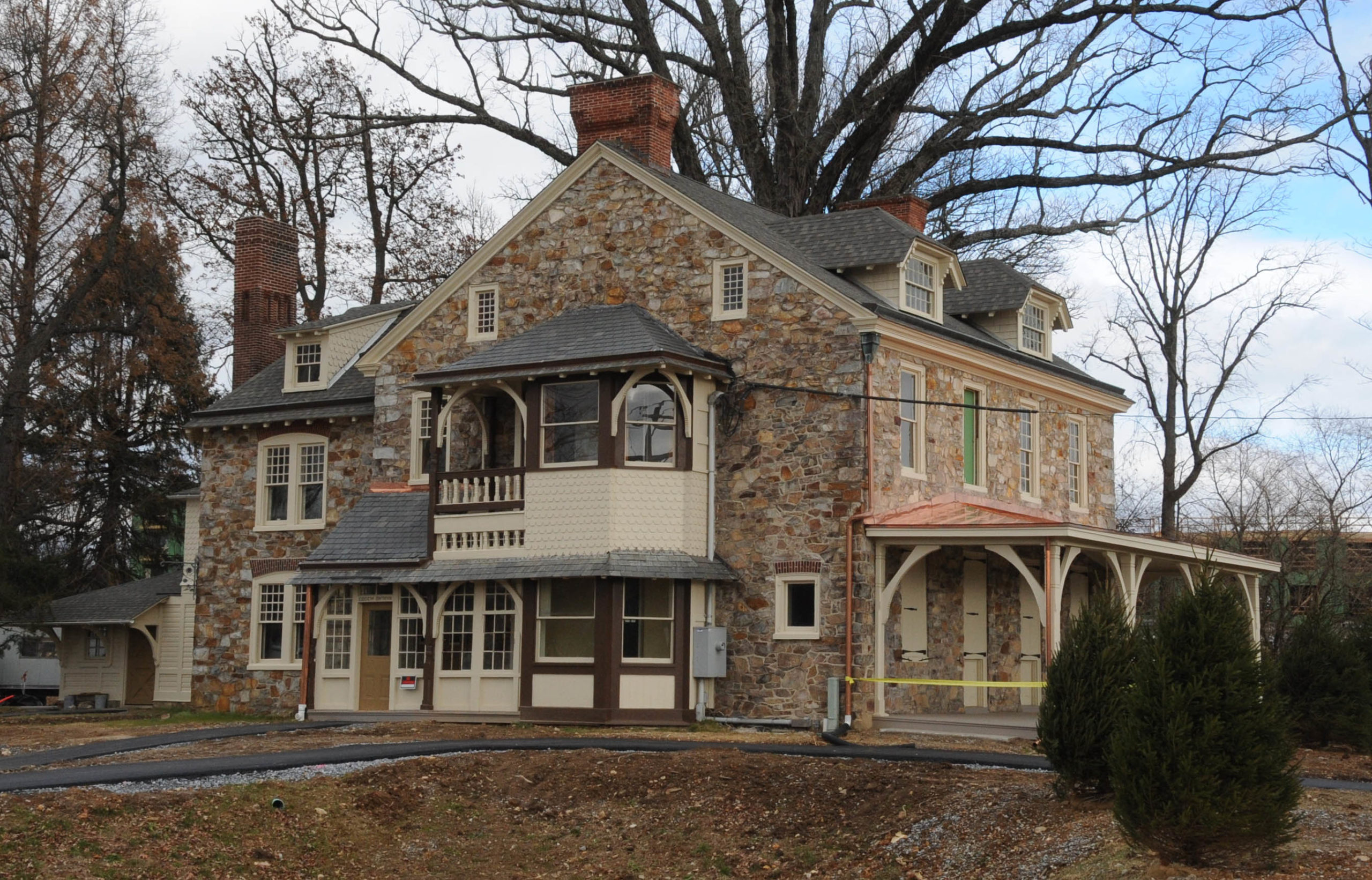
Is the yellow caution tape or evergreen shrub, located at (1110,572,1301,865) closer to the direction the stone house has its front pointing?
the evergreen shrub

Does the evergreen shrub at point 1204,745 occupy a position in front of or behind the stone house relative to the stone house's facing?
in front

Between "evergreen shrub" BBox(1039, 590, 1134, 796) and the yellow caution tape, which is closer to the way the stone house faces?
the evergreen shrub

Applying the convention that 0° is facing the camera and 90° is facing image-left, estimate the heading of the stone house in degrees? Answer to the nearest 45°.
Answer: approximately 0°

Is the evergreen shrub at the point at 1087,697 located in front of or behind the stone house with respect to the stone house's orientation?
in front
